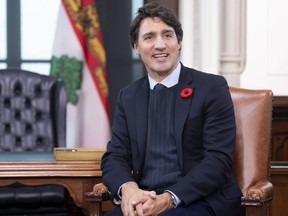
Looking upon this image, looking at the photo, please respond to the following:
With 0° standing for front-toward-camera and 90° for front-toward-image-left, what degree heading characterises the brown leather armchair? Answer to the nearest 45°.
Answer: approximately 45°

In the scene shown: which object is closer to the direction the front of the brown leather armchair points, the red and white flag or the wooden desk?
the wooden desk

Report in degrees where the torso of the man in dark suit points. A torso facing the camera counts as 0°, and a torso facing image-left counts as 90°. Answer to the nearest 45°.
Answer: approximately 45°

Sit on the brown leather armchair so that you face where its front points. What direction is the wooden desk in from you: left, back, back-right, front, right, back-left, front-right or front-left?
front-right
